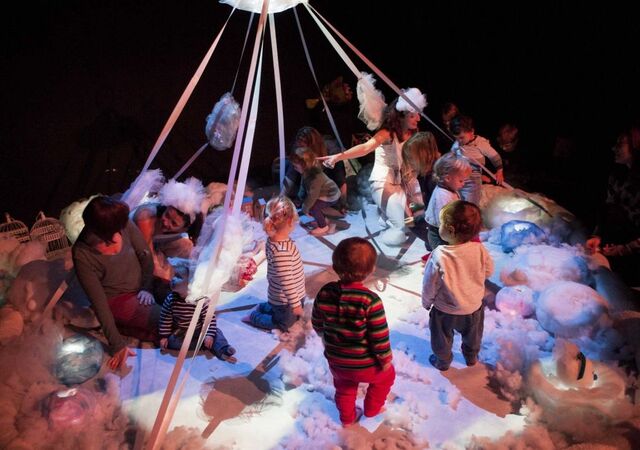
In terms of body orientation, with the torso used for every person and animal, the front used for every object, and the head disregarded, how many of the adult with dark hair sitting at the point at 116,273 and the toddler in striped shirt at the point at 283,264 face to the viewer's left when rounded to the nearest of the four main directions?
0

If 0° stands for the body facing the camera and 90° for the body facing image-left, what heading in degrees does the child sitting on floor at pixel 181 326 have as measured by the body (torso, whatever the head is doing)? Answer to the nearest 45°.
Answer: approximately 315°

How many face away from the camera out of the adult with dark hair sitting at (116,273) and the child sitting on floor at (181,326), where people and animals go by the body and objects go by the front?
0

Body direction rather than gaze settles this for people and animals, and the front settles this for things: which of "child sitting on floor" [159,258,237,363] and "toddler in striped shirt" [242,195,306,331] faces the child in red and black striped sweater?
the child sitting on floor

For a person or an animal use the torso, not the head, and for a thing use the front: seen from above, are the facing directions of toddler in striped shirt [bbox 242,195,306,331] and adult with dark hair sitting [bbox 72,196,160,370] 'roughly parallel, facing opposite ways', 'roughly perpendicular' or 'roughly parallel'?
roughly perpendicular

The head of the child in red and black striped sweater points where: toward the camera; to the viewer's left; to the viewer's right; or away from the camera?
away from the camera
